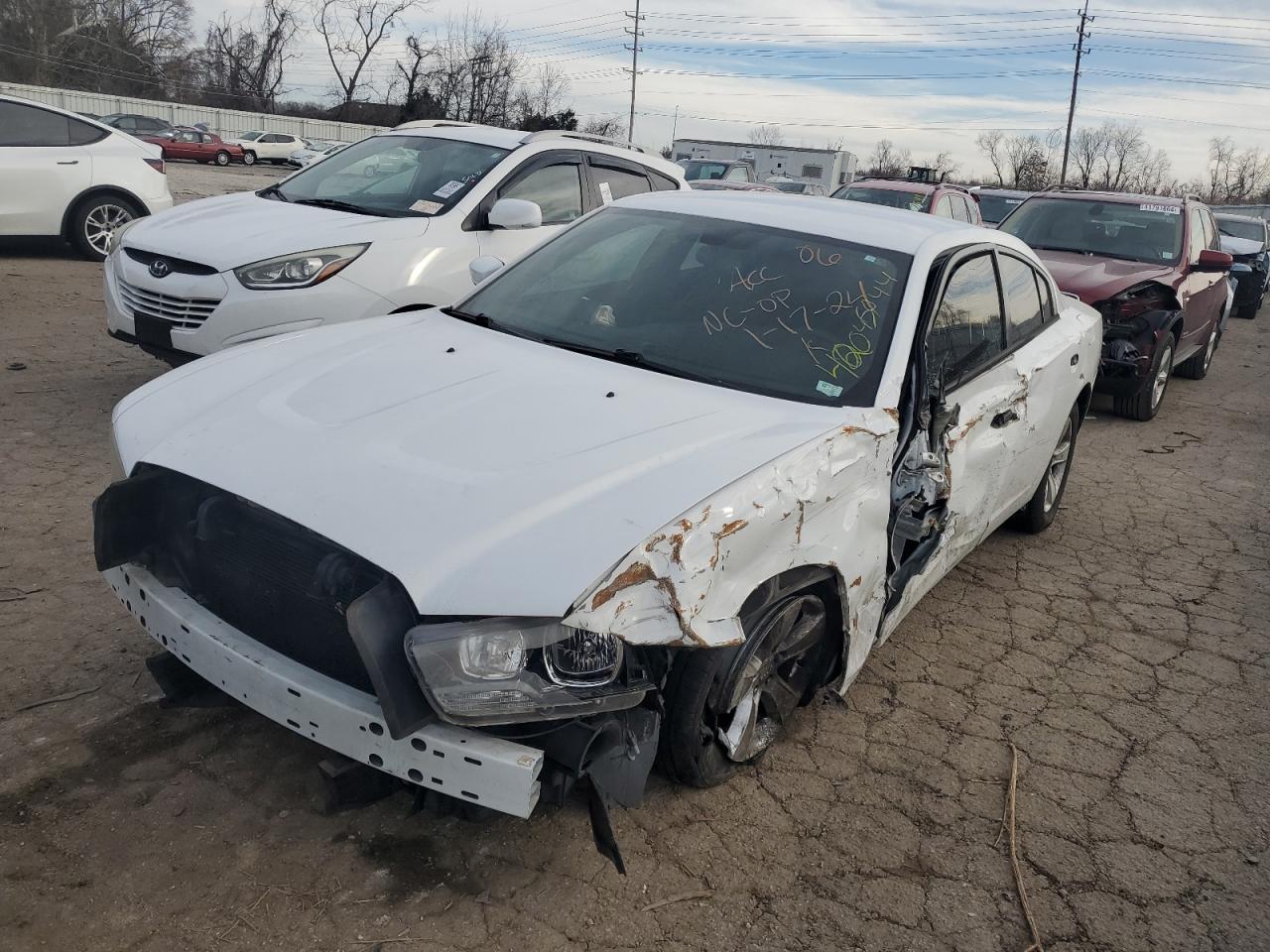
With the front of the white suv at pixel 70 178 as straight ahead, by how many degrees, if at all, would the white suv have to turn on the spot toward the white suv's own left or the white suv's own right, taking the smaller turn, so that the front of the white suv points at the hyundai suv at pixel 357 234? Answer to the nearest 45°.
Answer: approximately 90° to the white suv's own left

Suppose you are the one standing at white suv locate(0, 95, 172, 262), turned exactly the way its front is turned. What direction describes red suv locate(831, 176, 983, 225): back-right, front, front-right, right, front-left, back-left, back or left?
back

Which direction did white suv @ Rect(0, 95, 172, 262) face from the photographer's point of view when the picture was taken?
facing to the left of the viewer

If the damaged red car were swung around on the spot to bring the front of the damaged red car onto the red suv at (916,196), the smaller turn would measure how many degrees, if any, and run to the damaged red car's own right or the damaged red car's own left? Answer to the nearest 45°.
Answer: approximately 90° to the damaged red car's own right

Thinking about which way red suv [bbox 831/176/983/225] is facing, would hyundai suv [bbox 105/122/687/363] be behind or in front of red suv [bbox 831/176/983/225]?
in front

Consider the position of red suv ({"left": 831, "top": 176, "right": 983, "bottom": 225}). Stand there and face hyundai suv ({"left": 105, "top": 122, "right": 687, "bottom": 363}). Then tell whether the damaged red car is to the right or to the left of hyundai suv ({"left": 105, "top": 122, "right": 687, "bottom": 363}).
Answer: left

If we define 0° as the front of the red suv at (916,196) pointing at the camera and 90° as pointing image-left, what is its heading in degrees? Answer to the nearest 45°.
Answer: approximately 45°

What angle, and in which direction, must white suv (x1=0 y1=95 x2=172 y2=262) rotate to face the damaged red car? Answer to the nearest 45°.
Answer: approximately 135° to its left

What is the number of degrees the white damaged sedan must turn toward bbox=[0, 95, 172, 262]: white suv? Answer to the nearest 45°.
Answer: approximately 90° to its right

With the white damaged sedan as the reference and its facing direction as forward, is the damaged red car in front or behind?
behind

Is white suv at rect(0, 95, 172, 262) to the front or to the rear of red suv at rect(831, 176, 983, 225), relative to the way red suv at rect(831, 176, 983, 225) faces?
to the front

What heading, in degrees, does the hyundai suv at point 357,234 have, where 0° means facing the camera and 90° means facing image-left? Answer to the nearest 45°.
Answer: approximately 45°
